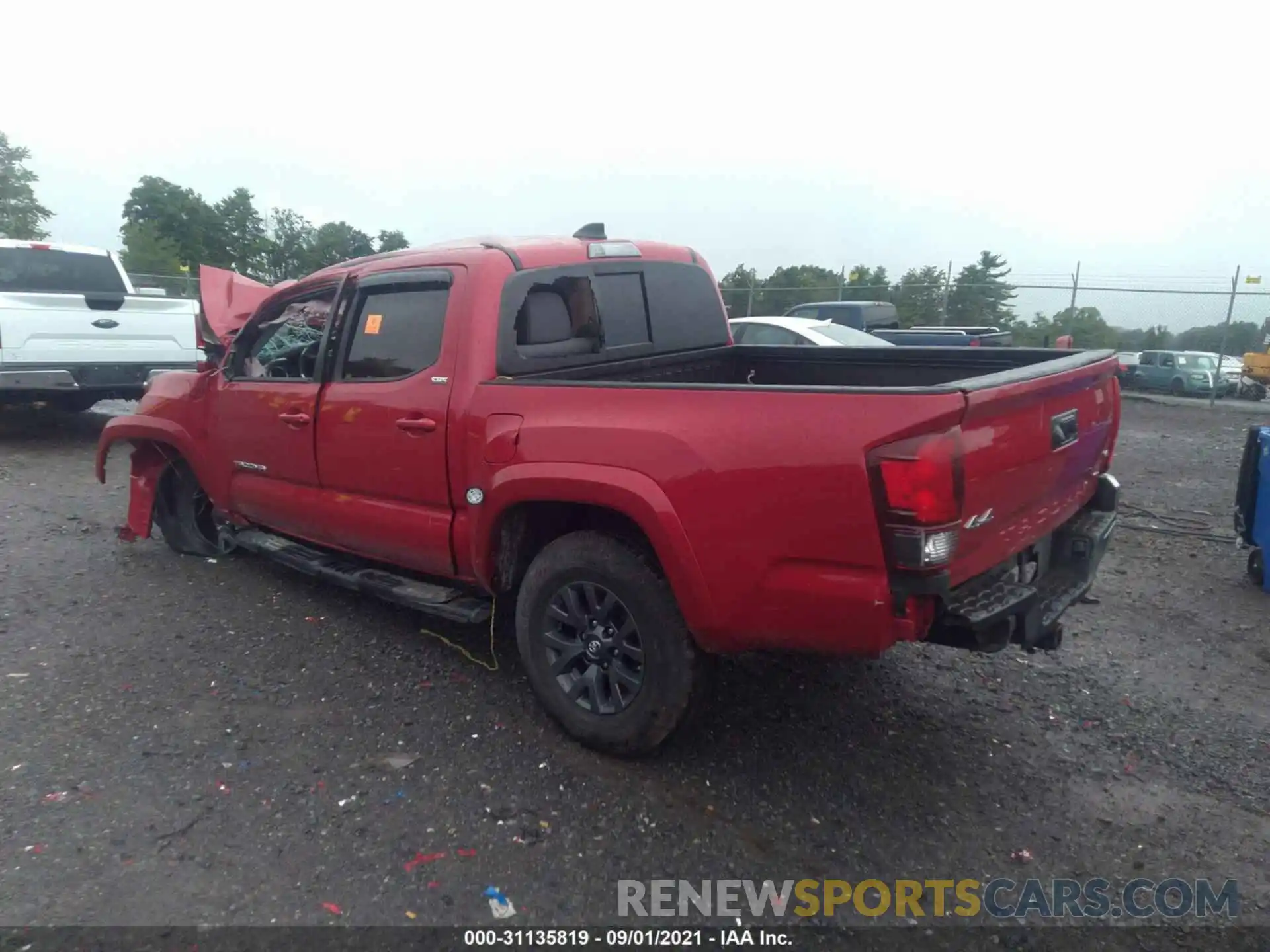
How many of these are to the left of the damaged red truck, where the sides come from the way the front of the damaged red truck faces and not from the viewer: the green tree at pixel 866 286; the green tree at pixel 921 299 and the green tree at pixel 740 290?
0

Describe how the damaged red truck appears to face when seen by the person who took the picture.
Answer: facing away from the viewer and to the left of the viewer

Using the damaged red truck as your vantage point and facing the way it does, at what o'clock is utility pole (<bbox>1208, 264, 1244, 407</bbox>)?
The utility pole is roughly at 3 o'clock from the damaged red truck.

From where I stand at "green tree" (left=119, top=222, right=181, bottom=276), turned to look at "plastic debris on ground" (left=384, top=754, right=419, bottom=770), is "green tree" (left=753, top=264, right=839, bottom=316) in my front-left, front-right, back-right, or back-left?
front-left

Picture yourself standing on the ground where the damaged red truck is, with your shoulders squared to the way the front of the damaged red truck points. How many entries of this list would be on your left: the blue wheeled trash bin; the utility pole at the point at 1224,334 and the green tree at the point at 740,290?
0

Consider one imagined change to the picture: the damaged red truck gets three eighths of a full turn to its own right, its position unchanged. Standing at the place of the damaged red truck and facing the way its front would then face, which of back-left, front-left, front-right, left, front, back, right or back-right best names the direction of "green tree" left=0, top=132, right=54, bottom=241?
back-left

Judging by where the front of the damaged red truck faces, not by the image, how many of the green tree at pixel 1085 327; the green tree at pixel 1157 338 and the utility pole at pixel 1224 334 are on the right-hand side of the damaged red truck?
3

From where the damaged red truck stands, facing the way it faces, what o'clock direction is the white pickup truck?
The white pickup truck is roughly at 12 o'clock from the damaged red truck.

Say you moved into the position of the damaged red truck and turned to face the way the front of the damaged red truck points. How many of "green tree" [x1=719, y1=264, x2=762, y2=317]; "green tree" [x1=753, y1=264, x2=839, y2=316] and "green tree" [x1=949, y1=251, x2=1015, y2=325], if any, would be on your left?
0

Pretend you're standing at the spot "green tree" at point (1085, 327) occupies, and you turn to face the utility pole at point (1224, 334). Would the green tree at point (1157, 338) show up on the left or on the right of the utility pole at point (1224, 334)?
left

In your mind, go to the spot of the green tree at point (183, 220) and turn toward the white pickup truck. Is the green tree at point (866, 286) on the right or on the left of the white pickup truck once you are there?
left

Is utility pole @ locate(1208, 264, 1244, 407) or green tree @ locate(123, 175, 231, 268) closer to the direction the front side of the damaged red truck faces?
the green tree
